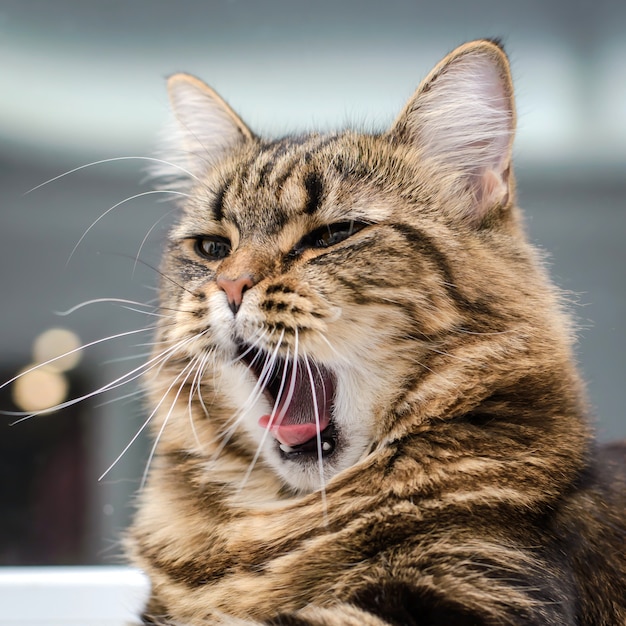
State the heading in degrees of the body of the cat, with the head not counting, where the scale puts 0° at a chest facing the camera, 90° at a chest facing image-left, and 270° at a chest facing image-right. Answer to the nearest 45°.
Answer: approximately 45°
